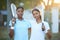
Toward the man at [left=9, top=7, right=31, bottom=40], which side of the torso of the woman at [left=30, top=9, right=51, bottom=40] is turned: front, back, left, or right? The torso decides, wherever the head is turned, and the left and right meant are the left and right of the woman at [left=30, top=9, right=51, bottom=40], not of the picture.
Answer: right

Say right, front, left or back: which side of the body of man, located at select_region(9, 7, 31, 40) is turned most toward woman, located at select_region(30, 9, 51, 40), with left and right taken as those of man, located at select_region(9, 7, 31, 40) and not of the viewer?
left

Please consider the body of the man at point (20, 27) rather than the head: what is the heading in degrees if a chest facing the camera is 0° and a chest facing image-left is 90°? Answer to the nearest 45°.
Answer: approximately 0°

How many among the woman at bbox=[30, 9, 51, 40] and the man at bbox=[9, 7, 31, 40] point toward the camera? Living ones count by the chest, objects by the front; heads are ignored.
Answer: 2
